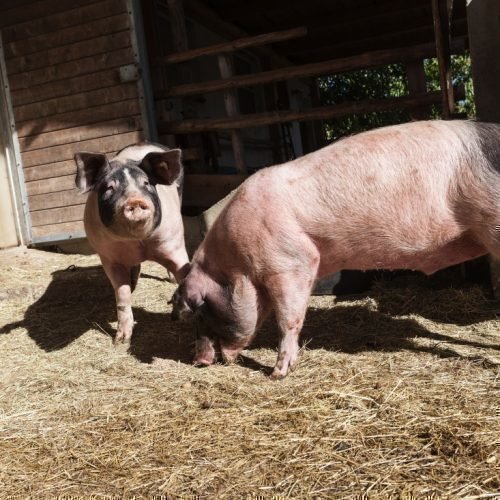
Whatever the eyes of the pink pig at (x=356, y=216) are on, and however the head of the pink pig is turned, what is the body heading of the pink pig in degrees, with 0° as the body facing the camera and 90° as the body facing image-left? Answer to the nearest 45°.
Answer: approximately 90°

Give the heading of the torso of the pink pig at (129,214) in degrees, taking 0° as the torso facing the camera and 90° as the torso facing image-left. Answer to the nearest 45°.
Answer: approximately 0°

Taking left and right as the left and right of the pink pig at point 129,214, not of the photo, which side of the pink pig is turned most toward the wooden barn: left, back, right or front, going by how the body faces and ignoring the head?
back

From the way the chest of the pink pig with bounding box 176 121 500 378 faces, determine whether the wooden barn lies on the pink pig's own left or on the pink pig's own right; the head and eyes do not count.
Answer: on the pink pig's own right
